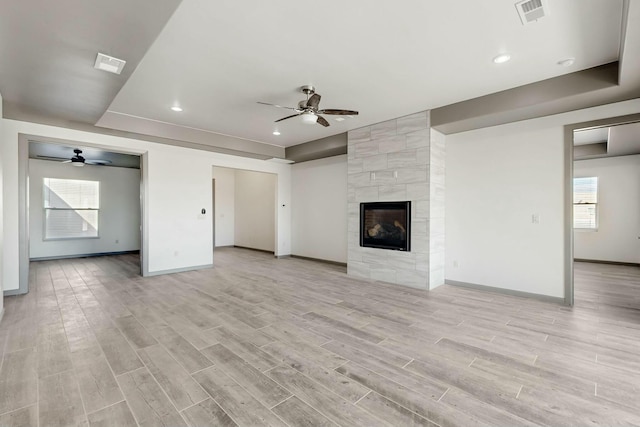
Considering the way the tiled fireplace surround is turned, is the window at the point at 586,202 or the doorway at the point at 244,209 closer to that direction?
the doorway

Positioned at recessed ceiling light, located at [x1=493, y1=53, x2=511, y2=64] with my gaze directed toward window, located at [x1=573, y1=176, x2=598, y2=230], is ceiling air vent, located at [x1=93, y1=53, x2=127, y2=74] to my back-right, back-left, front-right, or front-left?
back-left

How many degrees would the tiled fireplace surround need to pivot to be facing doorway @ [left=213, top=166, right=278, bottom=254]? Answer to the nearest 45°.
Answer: approximately 90° to its right

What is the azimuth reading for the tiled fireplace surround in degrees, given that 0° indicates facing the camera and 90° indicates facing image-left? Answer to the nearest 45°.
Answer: approximately 45°

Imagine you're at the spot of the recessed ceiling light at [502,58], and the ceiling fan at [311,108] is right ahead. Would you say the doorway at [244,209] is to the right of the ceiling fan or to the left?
right

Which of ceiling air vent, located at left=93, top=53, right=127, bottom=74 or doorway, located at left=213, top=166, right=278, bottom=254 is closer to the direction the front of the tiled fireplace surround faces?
the ceiling air vent

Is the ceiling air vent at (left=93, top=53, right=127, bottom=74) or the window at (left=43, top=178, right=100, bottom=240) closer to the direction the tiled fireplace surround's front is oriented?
the ceiling air vent

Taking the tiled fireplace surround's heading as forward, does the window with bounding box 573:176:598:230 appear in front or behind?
behind

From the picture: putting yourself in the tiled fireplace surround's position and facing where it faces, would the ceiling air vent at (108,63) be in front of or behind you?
in front

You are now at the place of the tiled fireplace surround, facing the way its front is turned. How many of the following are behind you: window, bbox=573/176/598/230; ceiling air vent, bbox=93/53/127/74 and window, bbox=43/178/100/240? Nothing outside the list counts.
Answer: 1

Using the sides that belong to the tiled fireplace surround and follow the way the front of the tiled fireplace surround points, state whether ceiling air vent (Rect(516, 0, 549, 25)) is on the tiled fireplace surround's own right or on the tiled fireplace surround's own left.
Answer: on the tiled fireplace surround's own left

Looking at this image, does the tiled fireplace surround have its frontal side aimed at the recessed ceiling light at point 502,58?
no

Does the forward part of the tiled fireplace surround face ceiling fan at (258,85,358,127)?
yes

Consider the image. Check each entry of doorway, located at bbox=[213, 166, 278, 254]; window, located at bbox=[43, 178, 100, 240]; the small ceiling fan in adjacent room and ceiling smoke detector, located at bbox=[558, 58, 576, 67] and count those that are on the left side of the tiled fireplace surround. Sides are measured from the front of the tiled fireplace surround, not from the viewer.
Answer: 1

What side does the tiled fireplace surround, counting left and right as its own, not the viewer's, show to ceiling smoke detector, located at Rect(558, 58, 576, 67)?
left

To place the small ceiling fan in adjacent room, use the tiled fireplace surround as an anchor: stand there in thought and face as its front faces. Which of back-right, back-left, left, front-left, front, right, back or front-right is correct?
front-right
